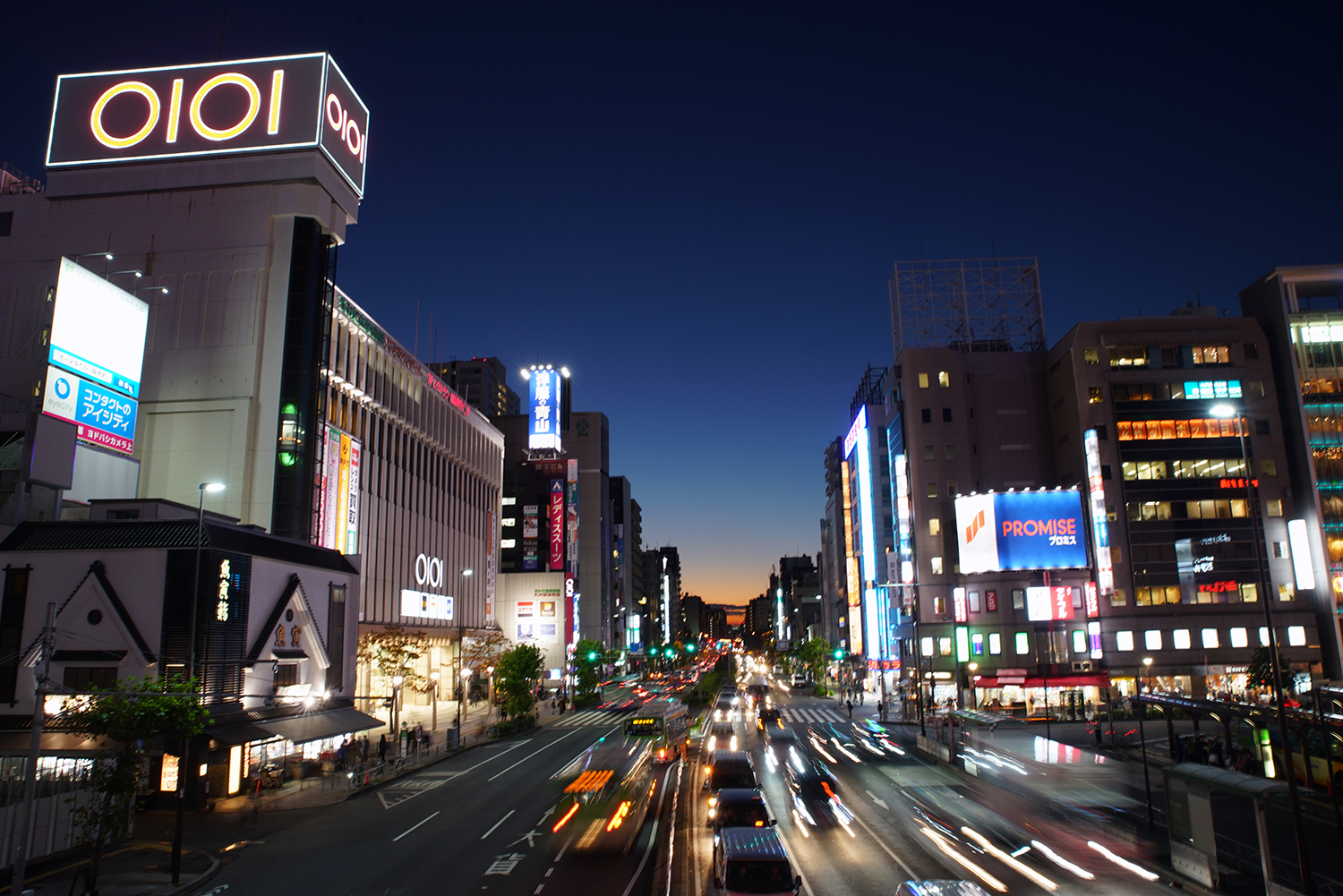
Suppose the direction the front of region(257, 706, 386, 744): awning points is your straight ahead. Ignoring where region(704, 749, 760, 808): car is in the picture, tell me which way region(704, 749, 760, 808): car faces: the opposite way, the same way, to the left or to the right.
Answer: to the right

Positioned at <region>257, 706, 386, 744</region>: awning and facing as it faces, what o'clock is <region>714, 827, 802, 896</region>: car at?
The car is roughly at 1 o'clock from the awning.

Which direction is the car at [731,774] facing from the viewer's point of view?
toward the camera

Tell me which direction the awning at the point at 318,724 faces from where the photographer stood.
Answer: facing the viewer and to the right of the viewer

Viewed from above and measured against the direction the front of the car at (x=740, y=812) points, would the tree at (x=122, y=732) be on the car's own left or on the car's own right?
on the car's own right

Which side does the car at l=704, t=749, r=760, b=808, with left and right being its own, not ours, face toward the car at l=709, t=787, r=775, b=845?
front

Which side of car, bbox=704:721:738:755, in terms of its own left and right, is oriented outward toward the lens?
front

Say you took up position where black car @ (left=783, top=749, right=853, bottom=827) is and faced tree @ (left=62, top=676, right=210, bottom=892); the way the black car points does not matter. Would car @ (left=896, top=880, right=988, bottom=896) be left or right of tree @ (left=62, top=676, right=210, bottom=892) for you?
left

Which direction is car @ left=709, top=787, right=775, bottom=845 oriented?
toward the camera
